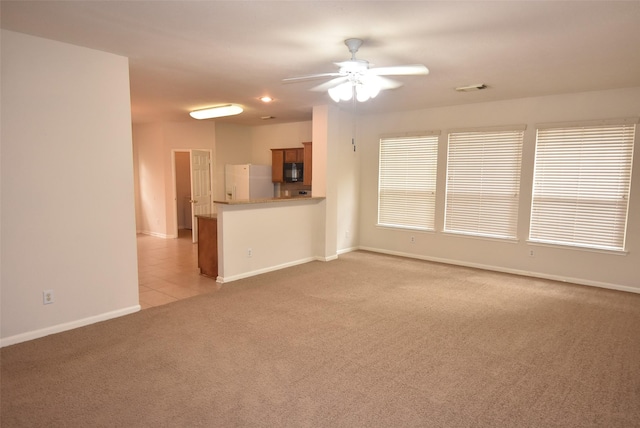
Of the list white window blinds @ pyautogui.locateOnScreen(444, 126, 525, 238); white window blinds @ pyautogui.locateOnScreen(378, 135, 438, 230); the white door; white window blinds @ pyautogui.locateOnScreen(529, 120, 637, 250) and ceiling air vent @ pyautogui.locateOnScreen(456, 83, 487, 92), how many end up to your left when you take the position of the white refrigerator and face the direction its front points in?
4

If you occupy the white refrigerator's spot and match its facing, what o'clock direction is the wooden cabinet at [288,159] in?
The wooden cabinet is roughly at 8 o'clock from the white refrigerator.

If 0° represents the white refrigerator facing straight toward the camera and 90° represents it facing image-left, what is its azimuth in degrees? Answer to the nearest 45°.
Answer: approximately 45°

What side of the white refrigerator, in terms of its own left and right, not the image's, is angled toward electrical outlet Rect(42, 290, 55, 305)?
front

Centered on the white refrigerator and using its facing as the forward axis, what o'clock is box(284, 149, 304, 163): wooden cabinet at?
The wooden cabinet is roughly at 8 o'clock from the white refrigerator.

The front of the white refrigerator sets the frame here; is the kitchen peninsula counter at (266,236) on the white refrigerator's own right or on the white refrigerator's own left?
on the white refrigerator's own left

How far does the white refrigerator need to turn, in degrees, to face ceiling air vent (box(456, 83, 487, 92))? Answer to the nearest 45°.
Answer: approximately 90° to its left

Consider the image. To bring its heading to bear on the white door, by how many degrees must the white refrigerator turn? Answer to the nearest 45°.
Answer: approximately 45° to its right

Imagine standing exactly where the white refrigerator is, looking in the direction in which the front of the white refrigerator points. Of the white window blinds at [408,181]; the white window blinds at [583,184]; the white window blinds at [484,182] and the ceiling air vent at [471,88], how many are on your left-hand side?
4

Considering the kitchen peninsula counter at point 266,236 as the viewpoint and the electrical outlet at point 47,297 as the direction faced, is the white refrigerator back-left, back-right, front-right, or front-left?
back-right

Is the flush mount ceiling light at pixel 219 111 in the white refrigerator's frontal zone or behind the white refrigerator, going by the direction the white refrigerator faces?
frontal zone

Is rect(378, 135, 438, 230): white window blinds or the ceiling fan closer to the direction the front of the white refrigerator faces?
the ceiling fan

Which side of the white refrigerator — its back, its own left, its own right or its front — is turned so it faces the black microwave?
left

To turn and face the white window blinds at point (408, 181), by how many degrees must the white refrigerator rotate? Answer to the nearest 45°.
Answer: approximately 90° to its left

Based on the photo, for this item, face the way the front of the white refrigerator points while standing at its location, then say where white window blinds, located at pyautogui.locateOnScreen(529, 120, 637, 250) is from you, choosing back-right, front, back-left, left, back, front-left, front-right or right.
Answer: left
